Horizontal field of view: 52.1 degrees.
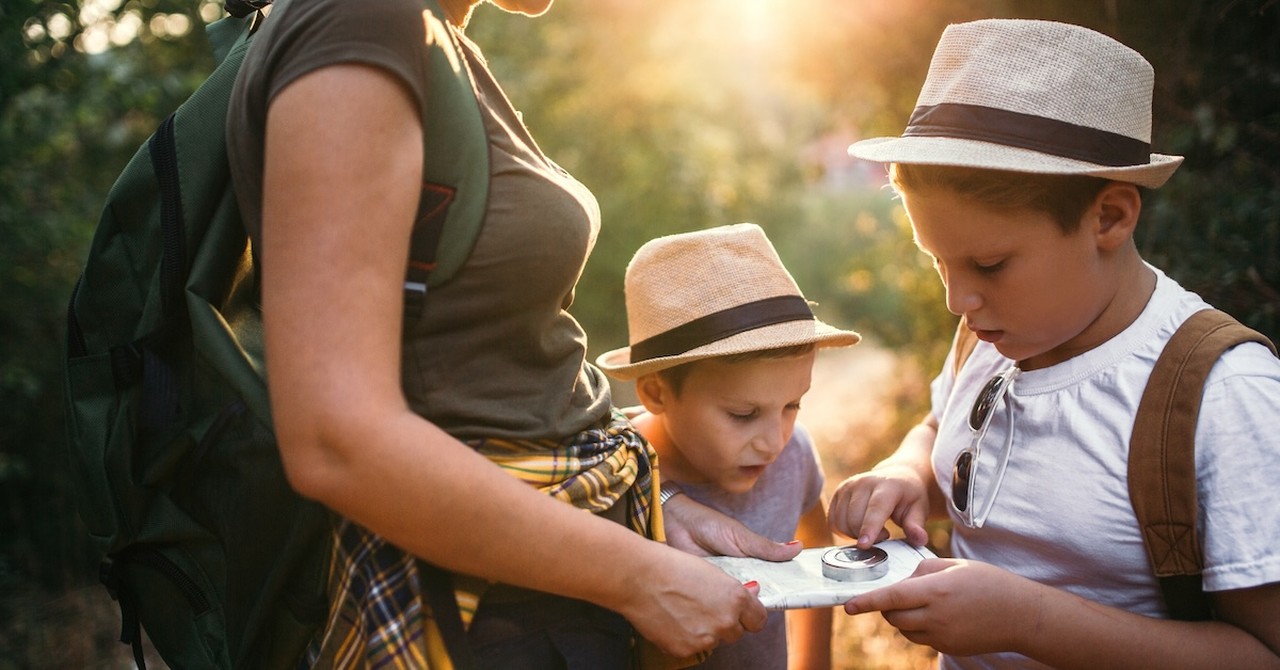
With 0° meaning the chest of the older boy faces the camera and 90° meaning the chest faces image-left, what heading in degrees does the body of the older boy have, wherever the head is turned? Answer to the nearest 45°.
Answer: approximately 45°

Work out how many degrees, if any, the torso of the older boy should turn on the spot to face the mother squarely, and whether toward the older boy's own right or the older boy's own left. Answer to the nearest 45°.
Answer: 0° — they already face them

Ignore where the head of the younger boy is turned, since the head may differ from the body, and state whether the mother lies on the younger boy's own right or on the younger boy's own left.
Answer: on the younger boy's own right

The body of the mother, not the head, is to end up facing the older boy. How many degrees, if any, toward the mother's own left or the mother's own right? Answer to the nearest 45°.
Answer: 0° — they already face them

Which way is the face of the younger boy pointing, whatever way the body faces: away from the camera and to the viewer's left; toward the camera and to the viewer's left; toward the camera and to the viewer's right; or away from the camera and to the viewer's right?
toward the camera and to the viewer's right

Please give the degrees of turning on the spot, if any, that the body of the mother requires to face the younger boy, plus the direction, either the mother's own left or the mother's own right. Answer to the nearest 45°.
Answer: approximately 45° to the mother's own left

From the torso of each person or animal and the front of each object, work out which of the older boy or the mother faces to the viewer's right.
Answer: the mother

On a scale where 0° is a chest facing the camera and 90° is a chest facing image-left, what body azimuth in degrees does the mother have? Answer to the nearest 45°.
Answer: approximately 270°

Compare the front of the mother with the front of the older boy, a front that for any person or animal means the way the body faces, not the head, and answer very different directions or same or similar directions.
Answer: very different directions
